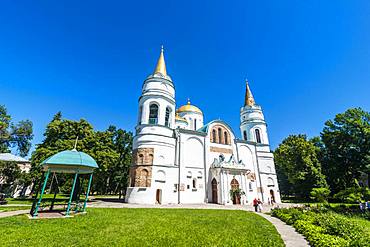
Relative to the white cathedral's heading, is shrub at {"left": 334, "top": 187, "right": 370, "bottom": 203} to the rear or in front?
in front

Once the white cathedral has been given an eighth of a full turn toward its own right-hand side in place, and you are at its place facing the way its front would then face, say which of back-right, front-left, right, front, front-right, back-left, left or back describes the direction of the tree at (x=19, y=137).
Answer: right

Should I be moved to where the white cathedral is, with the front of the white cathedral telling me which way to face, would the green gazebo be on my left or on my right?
on my right

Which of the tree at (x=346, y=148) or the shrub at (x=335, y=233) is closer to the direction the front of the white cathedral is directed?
the shrub

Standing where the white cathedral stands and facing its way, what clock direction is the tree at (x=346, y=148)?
The tree is roughly at 10 o'clock from the white cathedral.

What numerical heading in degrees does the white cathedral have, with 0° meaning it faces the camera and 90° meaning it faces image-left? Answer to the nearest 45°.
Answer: approximately 315°

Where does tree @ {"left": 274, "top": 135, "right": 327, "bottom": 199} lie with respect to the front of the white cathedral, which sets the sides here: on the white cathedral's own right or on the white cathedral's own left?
on the white cathedral's own left

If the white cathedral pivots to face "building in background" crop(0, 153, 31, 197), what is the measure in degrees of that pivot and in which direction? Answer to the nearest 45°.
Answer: approximately 135° to its right

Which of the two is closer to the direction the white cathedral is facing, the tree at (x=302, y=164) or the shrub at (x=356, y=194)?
the shrub

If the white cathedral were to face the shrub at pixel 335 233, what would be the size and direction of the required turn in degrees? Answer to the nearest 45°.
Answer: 0° — it already faces it

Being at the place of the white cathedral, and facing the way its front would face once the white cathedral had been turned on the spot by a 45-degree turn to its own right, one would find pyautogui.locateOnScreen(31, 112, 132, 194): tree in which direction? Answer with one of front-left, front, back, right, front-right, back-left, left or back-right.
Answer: right

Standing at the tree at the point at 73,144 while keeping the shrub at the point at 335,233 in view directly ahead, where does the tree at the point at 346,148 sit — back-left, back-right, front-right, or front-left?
front-left
